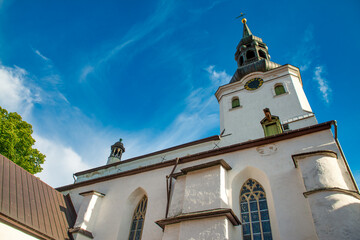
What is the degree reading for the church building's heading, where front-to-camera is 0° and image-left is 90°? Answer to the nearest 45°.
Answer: approximately 315°
